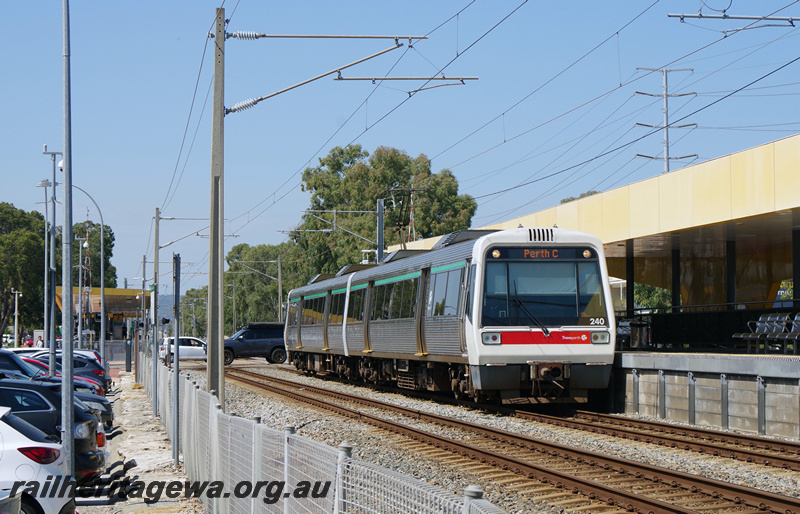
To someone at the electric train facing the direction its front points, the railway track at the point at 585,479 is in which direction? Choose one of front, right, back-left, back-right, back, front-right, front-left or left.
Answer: front-right

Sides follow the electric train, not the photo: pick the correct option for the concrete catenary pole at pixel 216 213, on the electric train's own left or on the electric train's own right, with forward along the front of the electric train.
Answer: on the electric train's own right

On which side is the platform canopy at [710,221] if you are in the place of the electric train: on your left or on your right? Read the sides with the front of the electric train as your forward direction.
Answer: on your left

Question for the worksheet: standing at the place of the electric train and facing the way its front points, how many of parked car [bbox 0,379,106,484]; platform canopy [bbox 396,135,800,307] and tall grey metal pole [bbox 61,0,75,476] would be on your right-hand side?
2

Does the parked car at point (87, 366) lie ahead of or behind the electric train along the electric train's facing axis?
behind

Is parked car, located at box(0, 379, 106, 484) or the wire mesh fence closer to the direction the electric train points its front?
the wire mesh fence
